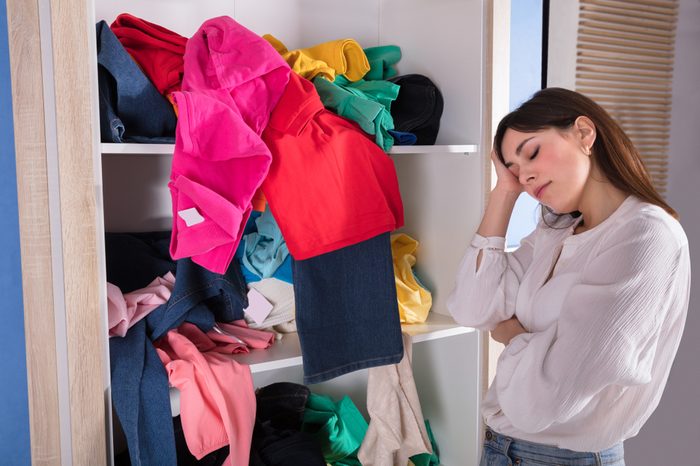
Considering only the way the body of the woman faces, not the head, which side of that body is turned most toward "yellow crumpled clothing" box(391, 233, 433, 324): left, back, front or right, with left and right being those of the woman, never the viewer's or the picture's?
right

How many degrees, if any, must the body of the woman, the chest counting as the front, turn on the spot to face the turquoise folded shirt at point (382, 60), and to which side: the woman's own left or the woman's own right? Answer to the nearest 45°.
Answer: approximately 90° to the woman's own right

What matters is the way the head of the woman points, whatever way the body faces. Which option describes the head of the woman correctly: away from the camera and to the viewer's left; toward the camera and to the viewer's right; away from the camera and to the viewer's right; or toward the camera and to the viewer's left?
toward the camera and to the viewer's left

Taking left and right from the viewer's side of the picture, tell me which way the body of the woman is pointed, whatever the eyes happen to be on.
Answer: facing the viewer and to the left of the viewer

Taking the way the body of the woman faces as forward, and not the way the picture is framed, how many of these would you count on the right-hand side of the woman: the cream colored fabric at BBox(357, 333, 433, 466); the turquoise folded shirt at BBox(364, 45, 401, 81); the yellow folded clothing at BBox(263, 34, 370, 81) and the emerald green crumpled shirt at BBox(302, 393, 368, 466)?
4

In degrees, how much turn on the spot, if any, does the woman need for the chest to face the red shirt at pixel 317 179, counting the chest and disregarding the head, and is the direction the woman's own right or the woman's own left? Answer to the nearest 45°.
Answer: approximately 45° to the woman's own right

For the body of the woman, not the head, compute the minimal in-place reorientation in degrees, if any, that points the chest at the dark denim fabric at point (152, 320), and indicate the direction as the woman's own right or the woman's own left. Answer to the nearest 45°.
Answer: approximately 45° to the woman's own right

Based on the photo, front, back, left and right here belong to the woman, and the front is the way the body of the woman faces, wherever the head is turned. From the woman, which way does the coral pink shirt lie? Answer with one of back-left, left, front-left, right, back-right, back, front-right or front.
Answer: front-right

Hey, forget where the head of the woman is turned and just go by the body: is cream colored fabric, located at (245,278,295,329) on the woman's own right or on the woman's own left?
on the woman's own right

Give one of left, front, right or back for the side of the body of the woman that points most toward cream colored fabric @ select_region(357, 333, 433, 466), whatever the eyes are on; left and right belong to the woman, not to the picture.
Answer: right
